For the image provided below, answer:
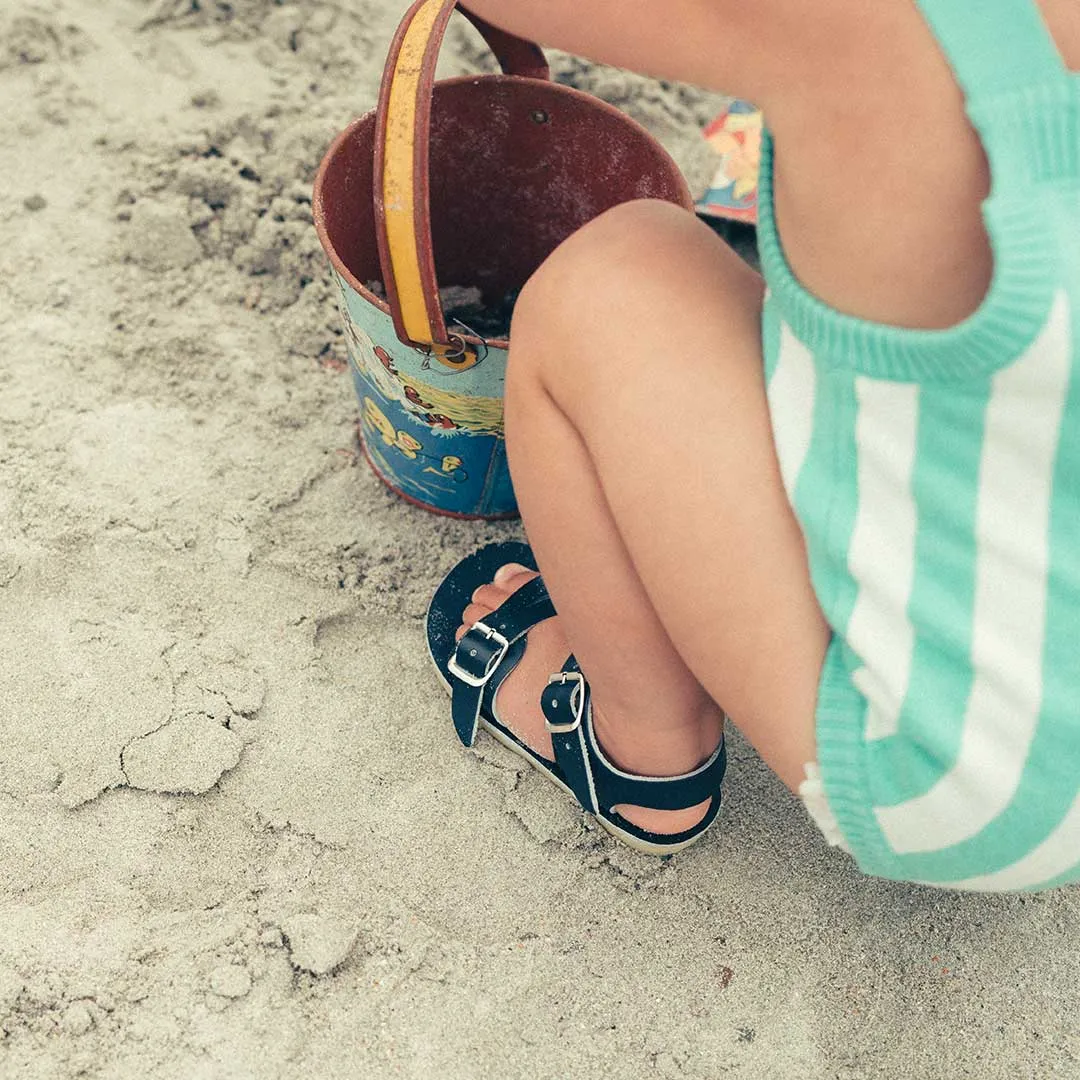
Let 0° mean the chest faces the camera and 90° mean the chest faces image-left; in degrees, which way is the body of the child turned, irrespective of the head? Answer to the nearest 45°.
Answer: approximately 135°

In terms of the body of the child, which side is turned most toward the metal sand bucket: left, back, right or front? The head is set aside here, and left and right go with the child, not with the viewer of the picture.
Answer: front
